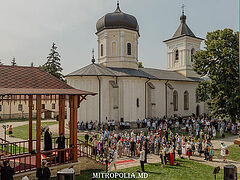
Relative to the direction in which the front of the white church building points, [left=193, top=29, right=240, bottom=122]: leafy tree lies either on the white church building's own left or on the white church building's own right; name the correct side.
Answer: on the white church building's own right

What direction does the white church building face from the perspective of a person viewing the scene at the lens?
facing away from the viewer and to the right of the viewer

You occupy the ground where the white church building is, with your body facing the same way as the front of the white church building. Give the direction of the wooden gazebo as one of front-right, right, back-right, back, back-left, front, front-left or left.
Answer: back-right
